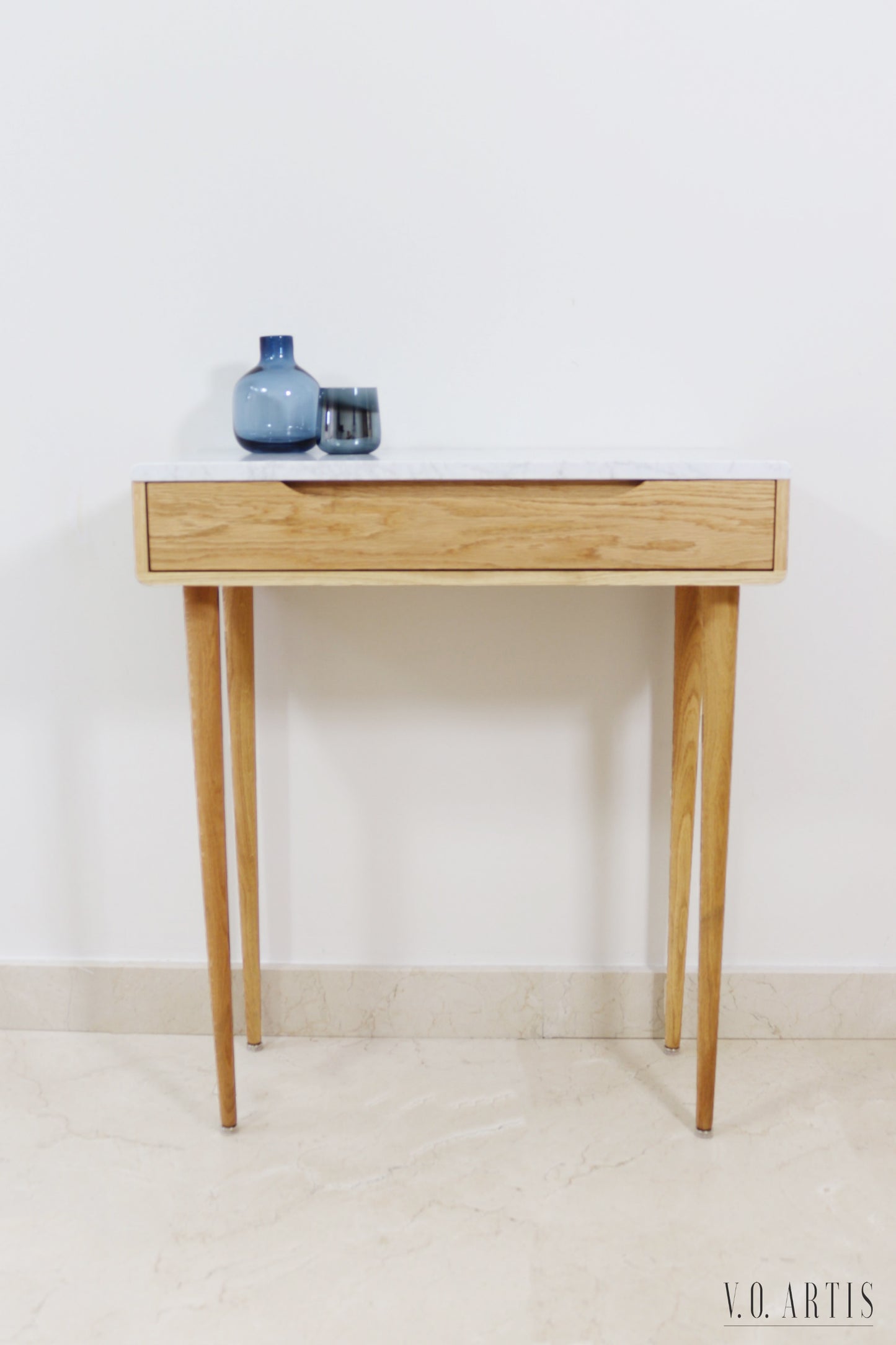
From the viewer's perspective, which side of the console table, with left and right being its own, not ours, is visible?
front
